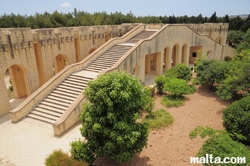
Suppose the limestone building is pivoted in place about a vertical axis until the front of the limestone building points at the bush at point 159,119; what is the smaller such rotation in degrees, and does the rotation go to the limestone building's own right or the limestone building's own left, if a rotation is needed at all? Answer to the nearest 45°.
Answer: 0° — it already faces it

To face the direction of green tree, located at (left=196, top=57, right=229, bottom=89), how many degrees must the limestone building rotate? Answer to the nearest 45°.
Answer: approximately 45° to its left

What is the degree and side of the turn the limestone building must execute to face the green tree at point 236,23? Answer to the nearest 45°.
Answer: approximately 90° to its left

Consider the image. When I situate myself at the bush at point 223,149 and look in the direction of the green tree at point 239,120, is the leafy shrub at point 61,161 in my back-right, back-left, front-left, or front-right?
back-left

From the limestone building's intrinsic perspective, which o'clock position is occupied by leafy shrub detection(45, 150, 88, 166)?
The leafy shrub is roughly at 1 o'clock from the limestone building.

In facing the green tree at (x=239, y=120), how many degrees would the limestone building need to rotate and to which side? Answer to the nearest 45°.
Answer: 0° — it already faces it

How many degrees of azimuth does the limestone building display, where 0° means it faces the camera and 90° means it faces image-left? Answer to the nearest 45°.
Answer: approximately 315°

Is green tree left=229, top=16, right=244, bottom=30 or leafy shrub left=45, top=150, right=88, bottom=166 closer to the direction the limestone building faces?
the leafy shrub
